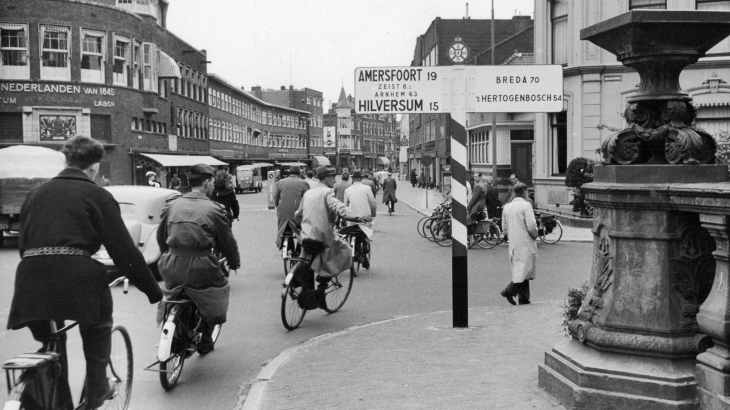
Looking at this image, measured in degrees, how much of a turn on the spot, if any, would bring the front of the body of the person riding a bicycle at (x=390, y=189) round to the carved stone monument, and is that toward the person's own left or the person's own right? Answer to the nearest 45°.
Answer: approximately 180°

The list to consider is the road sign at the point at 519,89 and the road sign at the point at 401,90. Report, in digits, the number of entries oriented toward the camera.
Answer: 2

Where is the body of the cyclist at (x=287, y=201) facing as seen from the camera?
away from the camera

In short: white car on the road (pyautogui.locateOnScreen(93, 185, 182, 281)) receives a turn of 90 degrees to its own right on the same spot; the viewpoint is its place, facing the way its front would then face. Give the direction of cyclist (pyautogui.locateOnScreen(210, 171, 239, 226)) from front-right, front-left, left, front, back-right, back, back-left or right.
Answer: front

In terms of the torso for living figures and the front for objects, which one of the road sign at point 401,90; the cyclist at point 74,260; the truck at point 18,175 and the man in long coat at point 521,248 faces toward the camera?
the road sign

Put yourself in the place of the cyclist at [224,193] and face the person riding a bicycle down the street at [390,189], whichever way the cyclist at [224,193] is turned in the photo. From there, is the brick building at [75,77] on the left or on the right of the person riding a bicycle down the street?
left

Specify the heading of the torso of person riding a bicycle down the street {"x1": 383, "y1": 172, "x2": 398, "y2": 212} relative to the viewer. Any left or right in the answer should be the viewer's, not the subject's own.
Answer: facing away from the viewer

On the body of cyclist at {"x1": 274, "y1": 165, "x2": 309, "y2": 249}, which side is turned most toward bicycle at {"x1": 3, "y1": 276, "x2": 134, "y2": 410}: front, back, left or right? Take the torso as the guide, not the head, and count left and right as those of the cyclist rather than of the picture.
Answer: back

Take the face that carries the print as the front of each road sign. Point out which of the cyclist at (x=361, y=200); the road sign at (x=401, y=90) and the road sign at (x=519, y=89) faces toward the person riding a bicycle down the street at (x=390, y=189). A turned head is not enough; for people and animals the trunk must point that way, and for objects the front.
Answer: the cyclist

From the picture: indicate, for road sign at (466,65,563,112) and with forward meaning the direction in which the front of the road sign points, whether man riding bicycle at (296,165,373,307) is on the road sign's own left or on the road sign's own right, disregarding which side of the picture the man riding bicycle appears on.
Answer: on the road sign's own right

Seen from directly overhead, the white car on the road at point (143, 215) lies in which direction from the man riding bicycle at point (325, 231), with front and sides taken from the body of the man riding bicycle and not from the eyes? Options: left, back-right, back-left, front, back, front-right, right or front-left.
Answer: left

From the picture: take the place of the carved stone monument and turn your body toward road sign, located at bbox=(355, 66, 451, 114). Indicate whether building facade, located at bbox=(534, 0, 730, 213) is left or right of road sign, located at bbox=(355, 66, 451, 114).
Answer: right

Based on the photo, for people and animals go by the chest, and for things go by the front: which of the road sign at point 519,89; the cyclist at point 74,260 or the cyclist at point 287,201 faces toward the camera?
the road sign

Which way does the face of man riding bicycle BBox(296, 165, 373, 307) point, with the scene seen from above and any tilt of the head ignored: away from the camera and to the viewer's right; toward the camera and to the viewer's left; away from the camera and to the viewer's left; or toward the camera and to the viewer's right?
away from the camera and to the viewer's right

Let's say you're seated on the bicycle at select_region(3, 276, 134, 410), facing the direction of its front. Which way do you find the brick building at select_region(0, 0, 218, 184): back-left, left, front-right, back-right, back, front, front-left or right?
front-left

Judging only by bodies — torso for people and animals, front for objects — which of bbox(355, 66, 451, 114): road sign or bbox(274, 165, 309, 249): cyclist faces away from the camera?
the cyclist
